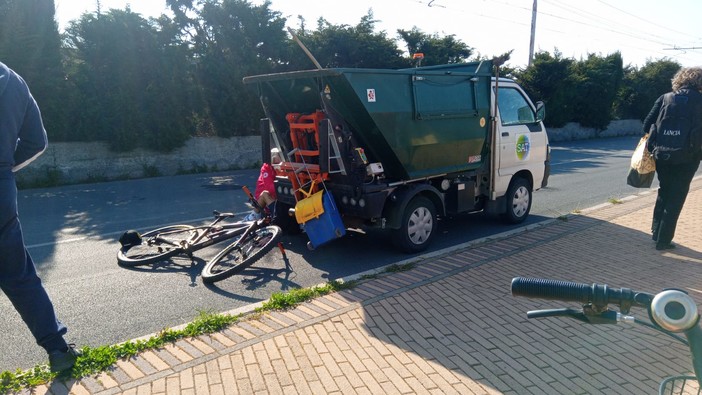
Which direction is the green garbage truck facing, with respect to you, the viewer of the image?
facing away from the viewer and to the right of the viewer

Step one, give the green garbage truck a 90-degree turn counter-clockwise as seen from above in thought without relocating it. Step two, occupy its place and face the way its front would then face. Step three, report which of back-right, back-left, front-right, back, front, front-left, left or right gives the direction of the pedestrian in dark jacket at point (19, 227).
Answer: left

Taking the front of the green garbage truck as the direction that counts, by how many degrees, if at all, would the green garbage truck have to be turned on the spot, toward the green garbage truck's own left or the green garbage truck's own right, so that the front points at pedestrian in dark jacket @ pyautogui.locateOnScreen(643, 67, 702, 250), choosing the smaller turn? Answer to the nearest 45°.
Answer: approximately 45° to the green garbage truck's own right

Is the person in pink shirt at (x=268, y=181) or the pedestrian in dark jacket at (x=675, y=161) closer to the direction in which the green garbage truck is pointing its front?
the pedestrian in dark jacket
